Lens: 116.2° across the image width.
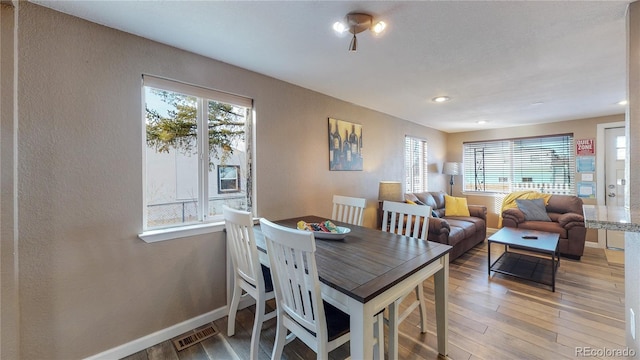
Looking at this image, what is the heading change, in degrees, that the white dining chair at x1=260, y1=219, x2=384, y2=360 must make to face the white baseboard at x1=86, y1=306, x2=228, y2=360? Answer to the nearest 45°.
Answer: approximately 90° to its left

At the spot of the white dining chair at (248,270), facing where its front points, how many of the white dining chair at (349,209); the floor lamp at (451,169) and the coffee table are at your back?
0

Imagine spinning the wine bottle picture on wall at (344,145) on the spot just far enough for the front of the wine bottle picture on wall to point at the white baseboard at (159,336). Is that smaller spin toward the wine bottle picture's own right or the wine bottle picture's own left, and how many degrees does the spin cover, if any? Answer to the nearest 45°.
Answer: approximately 90° to the wine bottle picture's own right

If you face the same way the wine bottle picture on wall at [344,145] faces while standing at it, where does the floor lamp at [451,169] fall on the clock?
The floor lamp is roughly at 9 o'clock from the wine bottle picture on wall.

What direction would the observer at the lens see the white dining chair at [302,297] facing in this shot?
facing away from the viewer and to the right of the viewer

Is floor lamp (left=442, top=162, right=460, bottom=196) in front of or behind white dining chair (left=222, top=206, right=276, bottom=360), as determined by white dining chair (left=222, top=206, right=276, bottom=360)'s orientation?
in front

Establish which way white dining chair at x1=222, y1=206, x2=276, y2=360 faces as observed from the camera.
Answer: facing away from the viewer and to the right of the viewer

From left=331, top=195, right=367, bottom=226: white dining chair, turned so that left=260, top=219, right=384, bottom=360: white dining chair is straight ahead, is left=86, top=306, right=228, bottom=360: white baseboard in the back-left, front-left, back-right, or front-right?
front-right

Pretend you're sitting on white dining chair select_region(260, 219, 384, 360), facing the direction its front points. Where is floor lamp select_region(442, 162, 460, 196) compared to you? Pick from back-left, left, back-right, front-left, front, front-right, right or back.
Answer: front

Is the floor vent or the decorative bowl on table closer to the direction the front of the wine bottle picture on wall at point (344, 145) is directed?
the decorative bowl on table

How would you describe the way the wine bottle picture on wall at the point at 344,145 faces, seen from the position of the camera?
facing the viewer and to the right of the viewer

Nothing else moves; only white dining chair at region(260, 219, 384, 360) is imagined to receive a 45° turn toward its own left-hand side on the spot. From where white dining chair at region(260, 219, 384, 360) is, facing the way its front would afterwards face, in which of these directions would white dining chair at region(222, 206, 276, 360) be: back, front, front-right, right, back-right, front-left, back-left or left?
front-left

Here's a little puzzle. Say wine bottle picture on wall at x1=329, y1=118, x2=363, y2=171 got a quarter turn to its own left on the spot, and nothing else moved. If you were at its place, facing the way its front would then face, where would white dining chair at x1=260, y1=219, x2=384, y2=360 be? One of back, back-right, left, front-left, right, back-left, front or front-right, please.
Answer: back-right

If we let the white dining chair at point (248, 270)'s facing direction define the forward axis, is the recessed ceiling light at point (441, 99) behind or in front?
in front

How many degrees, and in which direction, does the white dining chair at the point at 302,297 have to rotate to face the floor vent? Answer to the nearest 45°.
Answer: approximately 90° to its left
